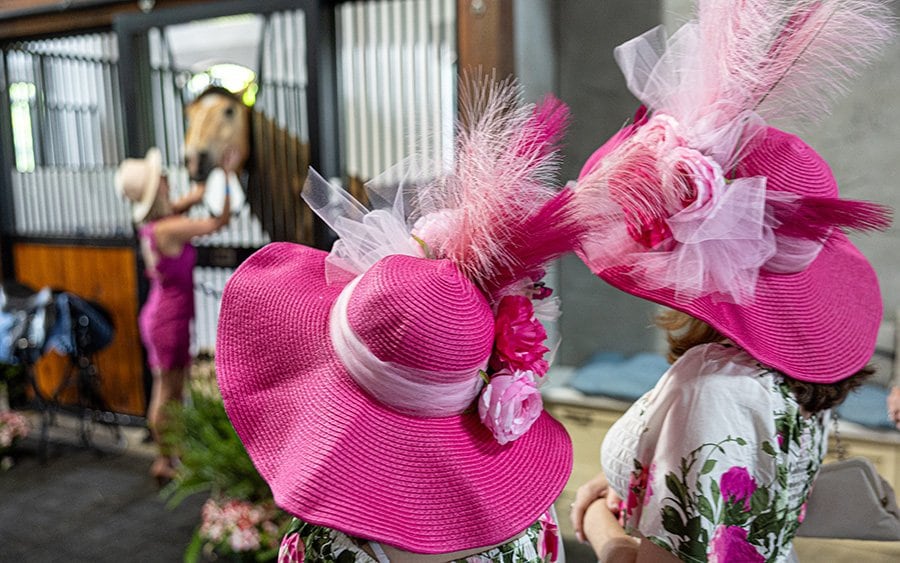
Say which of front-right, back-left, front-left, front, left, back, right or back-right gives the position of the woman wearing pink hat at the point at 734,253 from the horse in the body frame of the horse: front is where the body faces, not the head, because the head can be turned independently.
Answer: front-left

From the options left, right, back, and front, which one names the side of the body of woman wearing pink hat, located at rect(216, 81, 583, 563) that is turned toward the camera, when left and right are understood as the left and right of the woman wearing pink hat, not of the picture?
back

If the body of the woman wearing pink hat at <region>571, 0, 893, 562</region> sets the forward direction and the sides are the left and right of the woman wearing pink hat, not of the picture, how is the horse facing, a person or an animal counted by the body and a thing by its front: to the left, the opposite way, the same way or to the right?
to the left

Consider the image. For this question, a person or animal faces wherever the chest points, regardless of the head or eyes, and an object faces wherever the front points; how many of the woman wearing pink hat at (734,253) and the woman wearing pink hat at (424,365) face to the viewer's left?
1

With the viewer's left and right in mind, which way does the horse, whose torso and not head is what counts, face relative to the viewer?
facing the viewer and to the left of the viewer

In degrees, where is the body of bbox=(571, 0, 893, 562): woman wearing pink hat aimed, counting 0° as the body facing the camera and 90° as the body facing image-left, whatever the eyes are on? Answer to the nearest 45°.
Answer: approximately 90°

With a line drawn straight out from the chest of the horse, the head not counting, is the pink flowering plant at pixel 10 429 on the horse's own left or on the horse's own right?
on the horse's own right

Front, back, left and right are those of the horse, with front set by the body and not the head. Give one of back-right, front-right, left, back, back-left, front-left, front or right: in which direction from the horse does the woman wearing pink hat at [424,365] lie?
front-left

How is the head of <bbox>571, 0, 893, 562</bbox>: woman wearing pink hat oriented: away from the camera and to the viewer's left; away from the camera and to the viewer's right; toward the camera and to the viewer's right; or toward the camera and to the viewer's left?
away from the camera and to the viewer's left

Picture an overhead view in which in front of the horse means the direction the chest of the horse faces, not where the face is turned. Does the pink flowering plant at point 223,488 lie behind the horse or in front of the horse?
in front
